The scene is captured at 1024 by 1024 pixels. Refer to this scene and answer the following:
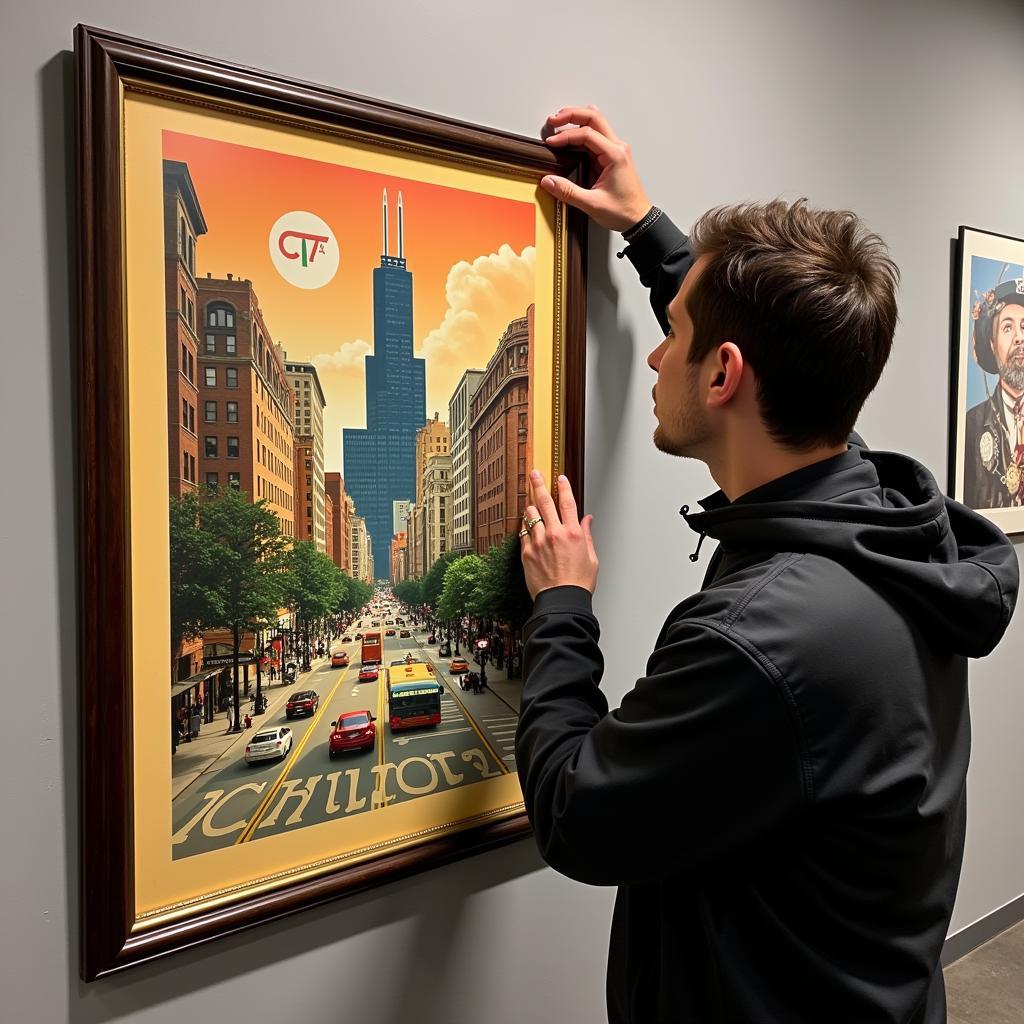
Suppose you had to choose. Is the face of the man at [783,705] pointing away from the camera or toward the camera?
away from the camera

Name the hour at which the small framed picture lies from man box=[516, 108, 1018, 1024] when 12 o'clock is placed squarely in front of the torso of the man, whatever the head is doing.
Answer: The small framed picture is roughly at 2 o'clock from the man.

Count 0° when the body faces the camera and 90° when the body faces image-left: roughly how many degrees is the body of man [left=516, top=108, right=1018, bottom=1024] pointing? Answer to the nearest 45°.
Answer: approximately 135°
